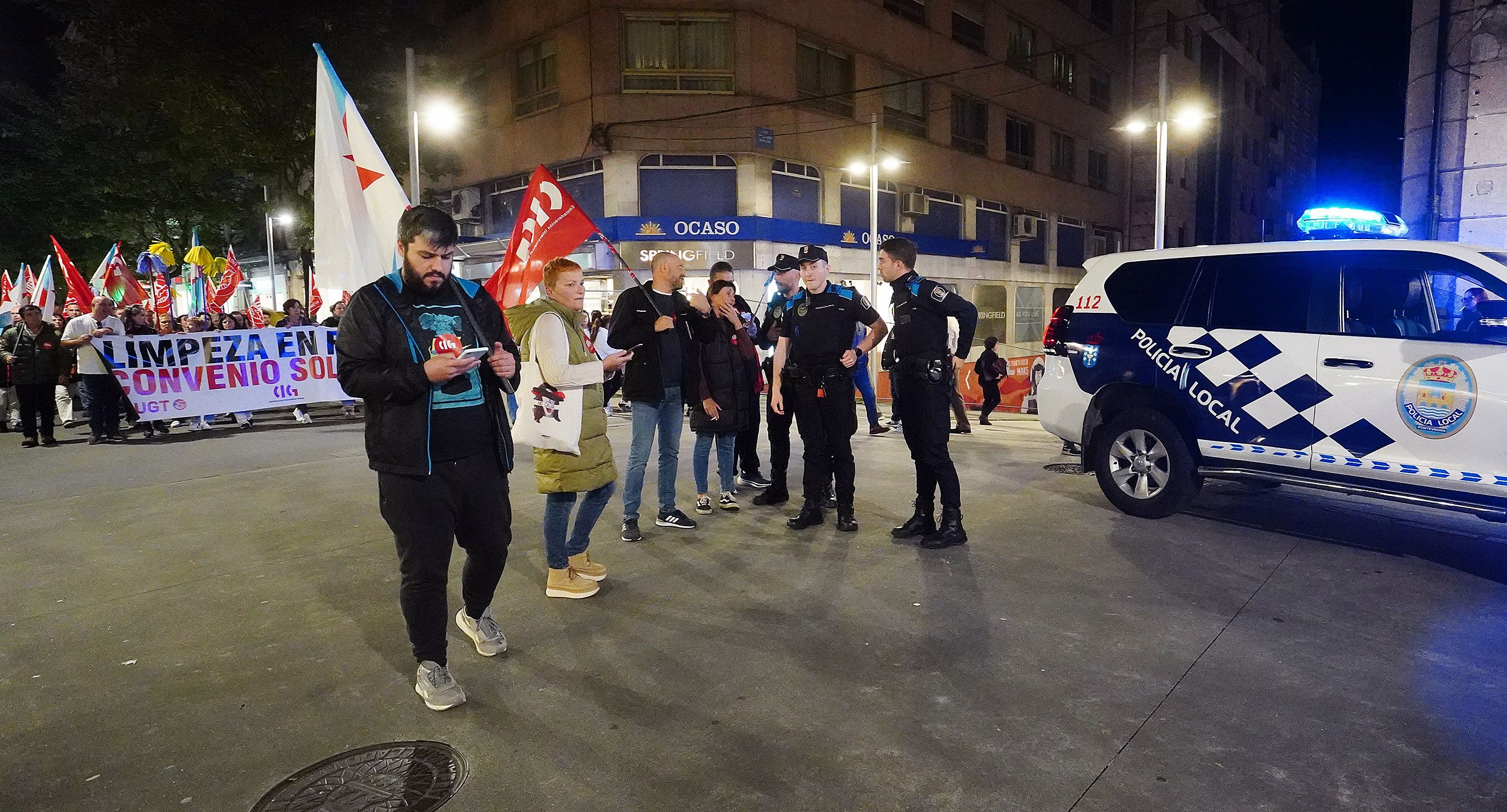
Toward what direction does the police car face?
to the viewer's right

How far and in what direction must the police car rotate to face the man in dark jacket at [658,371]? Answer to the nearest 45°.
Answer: approximately 135° to its right

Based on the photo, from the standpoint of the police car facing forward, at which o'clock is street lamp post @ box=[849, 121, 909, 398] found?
The street lamp post is roughly at 8 o'clock from the police car.

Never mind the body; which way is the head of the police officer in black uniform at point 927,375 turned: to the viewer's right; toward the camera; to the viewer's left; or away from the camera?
to the viewer's left

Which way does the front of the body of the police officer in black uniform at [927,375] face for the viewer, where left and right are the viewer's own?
facing to the left of the viewer

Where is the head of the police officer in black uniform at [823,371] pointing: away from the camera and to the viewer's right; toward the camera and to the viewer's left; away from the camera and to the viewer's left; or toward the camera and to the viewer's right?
toward the camera and to the viewer's left

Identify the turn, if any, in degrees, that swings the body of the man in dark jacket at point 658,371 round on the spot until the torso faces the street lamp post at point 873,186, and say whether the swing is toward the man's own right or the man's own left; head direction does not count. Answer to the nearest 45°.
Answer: approximately 135° to the man's own left

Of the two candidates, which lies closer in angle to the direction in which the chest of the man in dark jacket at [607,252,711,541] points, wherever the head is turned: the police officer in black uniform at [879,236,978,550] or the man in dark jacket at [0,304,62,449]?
the police officer in black uniform
